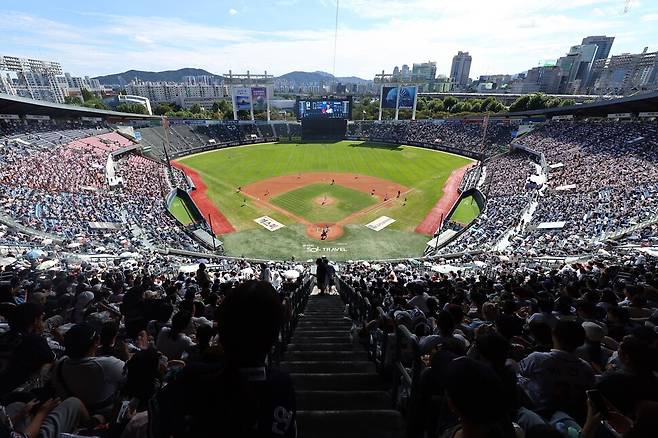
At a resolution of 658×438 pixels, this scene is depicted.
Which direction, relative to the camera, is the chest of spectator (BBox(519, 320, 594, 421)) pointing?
away from the camera

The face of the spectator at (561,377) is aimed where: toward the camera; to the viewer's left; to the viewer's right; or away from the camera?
away from the camera

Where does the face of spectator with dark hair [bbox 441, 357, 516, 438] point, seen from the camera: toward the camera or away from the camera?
away from the camera

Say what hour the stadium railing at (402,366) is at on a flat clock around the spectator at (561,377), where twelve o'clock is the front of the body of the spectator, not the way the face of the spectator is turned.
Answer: The stadium railing is roughly at 8 o'clock from the spectator.

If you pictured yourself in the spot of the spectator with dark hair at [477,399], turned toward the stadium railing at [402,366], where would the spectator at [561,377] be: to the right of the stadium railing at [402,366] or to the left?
right

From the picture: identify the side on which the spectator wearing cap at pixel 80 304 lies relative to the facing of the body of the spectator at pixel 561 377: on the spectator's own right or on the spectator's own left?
on the spectator's own left

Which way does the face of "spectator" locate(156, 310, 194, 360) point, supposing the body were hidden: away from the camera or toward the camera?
away from the camera

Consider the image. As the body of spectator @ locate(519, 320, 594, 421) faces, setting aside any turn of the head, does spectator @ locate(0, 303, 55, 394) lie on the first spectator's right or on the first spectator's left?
on the first spectator's left

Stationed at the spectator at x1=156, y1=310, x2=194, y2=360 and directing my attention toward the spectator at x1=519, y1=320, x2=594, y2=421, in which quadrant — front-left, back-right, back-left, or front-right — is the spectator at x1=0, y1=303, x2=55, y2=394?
back-right

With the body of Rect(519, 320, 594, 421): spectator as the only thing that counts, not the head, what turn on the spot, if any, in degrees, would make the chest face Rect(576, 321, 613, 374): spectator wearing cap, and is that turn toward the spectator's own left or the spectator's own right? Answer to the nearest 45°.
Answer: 0° — they already face them
